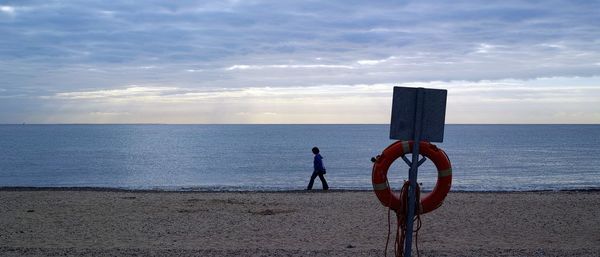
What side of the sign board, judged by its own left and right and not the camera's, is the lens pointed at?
back
